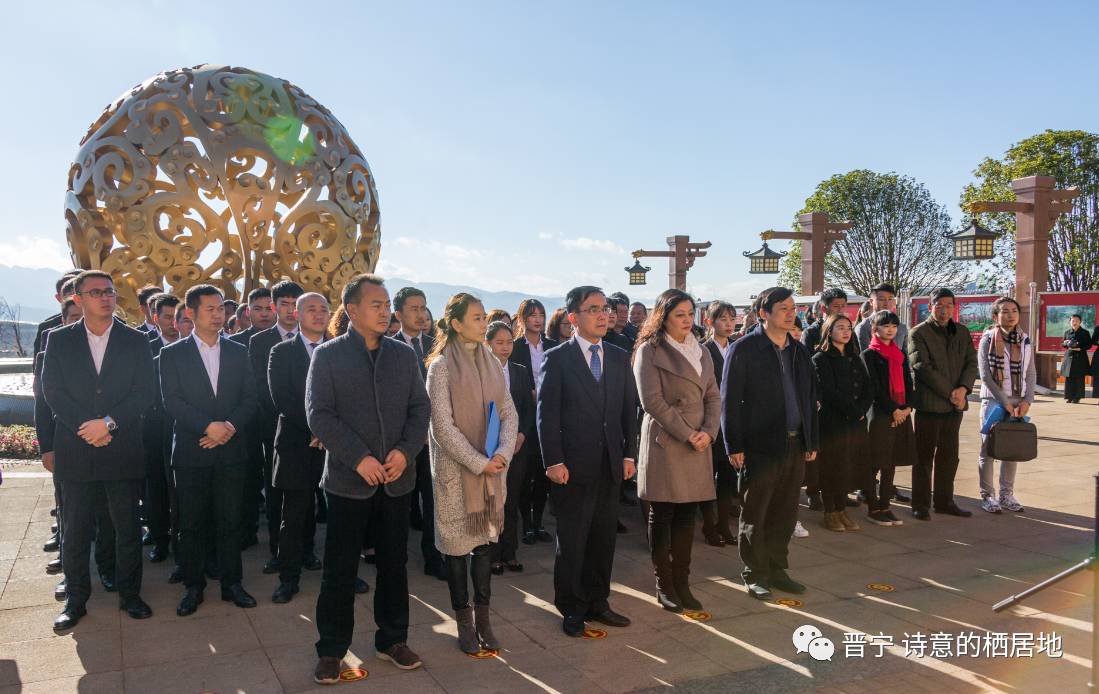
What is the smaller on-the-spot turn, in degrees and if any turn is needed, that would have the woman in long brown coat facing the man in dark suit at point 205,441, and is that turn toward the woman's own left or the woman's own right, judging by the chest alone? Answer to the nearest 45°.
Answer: approximately 135° to the woman's own right

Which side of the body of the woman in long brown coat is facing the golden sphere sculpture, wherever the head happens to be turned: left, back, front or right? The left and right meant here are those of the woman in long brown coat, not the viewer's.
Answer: back

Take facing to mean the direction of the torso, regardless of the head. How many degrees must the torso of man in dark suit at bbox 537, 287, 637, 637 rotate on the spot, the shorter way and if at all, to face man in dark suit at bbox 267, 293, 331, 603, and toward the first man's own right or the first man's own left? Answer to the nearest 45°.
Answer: approximately 135° to the first man's own right

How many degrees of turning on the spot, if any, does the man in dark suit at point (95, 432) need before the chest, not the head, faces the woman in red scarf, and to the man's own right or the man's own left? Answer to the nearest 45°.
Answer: approximately 90° to the man's own left

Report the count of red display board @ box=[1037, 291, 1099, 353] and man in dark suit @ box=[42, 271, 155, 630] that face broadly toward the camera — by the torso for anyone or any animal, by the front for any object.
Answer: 2
